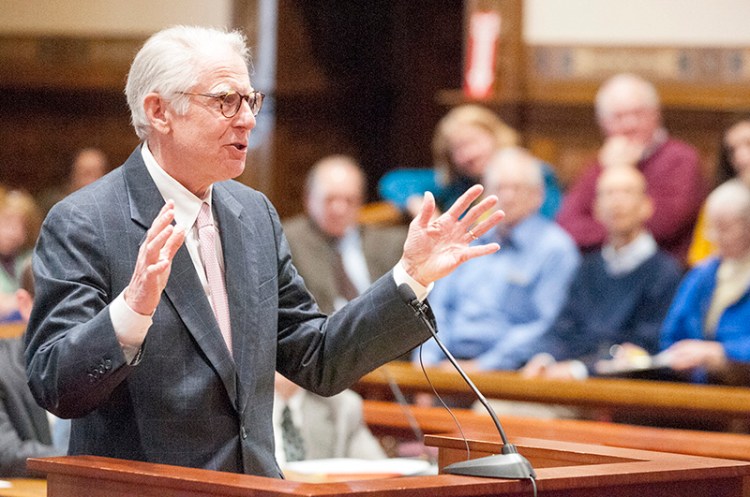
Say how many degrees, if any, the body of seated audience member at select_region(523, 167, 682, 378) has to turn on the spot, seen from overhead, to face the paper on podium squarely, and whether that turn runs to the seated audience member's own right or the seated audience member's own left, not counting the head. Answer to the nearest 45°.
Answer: approximately 45° to the seated audience member's own left

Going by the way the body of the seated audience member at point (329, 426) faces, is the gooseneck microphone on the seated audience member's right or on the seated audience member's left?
on the seated audience member's left

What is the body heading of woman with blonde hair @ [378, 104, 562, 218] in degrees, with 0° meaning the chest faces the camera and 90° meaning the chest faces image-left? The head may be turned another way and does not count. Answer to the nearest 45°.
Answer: approximately 0°

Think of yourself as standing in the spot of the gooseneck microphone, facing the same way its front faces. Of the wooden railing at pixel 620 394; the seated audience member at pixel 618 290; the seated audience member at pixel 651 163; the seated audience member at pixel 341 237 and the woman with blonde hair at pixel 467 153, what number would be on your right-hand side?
5

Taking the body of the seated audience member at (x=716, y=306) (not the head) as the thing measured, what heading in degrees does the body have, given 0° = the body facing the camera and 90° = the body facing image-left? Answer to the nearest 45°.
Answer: approximately 45°

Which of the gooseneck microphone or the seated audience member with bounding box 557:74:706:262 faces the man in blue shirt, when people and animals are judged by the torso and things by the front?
the seated audience member

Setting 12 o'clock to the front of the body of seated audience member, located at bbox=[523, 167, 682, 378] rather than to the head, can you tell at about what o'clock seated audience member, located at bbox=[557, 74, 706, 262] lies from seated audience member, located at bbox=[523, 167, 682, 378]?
seated audience member, located at bbox=[557, 74, 706, 262] is roughly at 5 o'clock from seated audience member, located at bbox=[523, 167, 682, 378].

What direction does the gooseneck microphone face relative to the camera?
to the viewer's left

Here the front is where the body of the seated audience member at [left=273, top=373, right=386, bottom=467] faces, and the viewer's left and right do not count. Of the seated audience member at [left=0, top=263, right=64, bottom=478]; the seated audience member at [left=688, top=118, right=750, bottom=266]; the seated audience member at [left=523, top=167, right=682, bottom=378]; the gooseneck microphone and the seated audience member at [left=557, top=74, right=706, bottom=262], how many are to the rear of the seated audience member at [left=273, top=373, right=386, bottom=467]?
3

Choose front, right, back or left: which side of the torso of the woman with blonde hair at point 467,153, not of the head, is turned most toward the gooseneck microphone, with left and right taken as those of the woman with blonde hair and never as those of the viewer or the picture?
front
